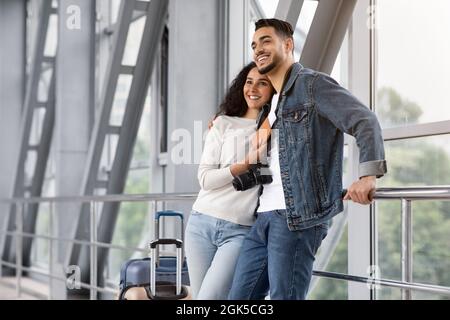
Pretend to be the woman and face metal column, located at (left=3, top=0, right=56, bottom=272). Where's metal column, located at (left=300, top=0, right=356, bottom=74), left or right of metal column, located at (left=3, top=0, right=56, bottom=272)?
right

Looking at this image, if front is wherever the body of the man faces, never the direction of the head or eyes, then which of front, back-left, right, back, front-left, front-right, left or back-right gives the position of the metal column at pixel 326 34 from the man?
back-right

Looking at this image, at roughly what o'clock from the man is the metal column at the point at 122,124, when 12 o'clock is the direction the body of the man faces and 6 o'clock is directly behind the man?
The metal column is roughly at 4 o'clock from the man.

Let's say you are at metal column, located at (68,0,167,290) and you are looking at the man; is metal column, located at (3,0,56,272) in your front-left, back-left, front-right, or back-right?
back-right

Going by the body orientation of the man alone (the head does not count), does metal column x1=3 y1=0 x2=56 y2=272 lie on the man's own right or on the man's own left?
on the man's own right

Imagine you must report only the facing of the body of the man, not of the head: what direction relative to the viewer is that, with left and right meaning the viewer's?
facing the viewer and to the left of the viewer
